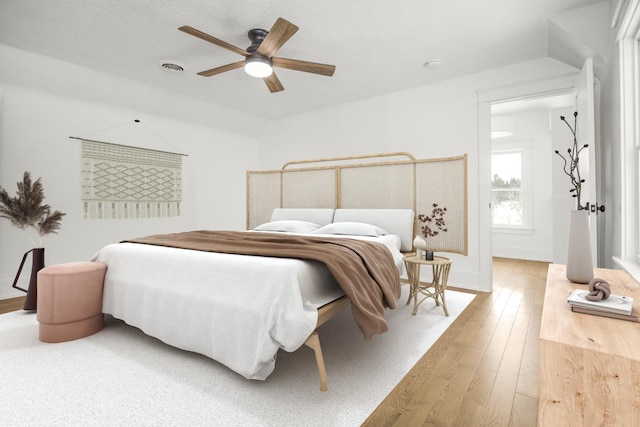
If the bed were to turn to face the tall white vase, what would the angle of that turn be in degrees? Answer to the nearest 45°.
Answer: approximately 135° to its left

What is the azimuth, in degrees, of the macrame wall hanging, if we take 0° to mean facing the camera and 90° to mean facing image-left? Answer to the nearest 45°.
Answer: approximately 315°

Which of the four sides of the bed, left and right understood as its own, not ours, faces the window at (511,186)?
back

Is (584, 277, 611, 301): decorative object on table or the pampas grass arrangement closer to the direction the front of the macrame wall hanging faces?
the decorative object on table

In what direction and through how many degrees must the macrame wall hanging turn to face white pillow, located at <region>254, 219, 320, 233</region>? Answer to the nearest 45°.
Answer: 0° — it already faces it

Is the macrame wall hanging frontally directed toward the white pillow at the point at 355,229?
yes

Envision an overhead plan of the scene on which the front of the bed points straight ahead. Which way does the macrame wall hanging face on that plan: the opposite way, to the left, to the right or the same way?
to the left

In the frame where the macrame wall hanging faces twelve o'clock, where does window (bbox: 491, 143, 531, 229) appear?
The window is roughly at 11 o'clock from the macrame wall hanging.

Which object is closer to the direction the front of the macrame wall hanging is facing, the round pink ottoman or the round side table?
the round side table

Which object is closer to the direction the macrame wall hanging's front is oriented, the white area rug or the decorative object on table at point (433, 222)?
the decorative object on table

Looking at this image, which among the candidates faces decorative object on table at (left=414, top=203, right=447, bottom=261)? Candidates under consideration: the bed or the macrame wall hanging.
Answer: the macrame wall hanging
